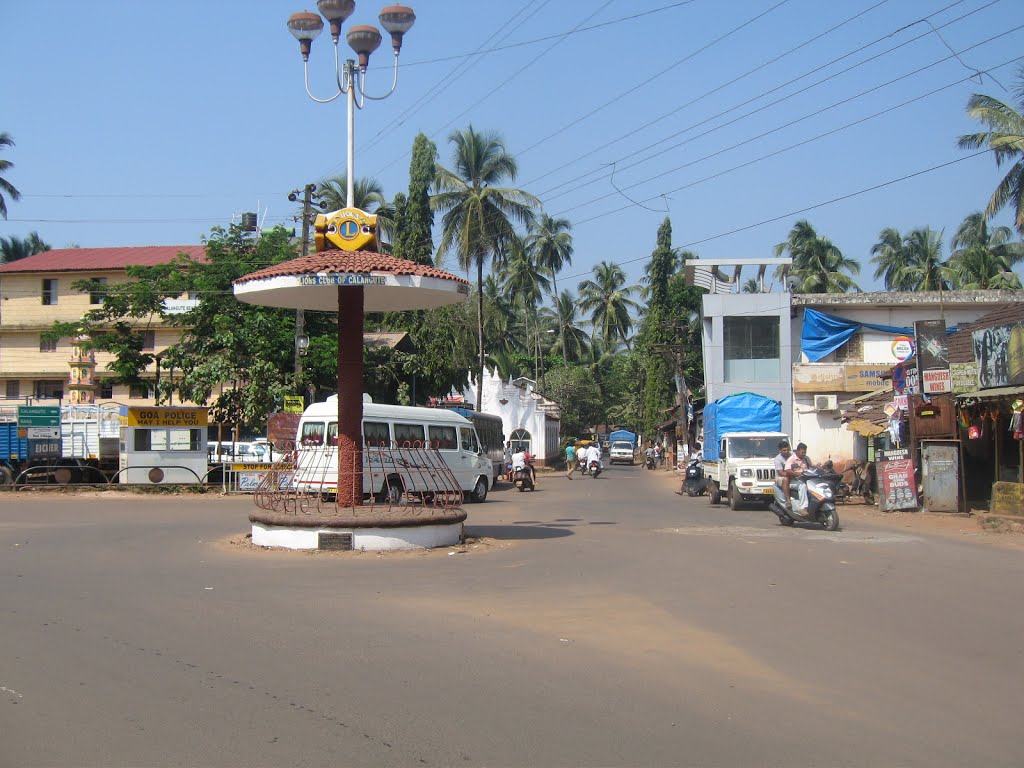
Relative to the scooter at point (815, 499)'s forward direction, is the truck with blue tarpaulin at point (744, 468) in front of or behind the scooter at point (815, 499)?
behind

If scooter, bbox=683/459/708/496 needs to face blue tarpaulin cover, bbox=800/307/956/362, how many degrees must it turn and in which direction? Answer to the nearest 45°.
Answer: approximately 135° to its left

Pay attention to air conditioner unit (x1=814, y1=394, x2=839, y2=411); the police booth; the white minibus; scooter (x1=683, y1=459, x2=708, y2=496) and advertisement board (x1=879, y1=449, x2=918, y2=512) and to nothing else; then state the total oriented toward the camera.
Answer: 4

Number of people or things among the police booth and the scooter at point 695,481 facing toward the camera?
2

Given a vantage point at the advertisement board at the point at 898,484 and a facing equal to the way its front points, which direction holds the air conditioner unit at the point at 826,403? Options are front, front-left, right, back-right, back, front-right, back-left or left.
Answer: back

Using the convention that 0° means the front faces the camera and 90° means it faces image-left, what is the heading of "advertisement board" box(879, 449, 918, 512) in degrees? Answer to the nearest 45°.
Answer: approximately 0°

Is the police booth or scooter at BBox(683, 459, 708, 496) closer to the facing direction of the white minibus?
the scooter

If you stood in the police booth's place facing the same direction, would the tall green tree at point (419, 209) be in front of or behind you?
behind

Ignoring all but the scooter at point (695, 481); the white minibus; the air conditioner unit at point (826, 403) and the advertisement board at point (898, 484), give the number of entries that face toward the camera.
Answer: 3

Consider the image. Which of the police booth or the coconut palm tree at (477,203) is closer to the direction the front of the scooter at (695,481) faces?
the police booth

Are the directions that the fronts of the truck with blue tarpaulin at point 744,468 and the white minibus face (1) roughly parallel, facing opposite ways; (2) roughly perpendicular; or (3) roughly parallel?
roughly perpendicular
